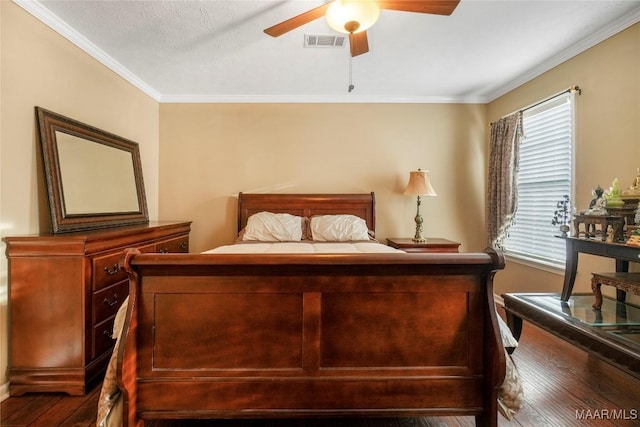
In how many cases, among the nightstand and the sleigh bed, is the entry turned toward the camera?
2

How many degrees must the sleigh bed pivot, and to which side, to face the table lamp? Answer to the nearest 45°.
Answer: approximately 135° to its left

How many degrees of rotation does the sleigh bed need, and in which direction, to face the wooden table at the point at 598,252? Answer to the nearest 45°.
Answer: approximately 90° to its left

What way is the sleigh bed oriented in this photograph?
toward the camera

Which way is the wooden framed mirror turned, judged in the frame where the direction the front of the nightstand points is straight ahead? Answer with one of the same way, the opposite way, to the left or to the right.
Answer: to the left

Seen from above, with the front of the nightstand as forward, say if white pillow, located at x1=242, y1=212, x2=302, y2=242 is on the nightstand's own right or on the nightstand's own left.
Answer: on the nightstand's own right

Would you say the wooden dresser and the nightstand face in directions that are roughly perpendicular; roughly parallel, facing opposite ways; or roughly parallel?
roughly perpendicular

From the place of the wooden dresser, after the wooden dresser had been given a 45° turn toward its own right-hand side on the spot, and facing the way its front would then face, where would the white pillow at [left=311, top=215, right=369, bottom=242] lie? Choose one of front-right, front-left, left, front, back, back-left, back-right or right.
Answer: left

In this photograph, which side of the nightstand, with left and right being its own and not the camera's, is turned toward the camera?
front

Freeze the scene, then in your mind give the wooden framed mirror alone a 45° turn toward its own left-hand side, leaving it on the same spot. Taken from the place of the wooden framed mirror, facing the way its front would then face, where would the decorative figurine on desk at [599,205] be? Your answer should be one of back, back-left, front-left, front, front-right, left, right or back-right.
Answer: front-right

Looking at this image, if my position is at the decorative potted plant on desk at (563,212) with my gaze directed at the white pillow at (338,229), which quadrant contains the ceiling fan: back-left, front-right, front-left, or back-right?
front-left

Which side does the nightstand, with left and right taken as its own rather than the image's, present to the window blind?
left

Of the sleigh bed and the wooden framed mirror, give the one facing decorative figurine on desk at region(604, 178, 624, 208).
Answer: the wooden framed mirror

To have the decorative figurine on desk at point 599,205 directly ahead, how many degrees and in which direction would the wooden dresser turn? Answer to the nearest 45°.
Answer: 0° — it already faces it

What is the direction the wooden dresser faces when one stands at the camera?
facing the viewer and to the right of the viewer
